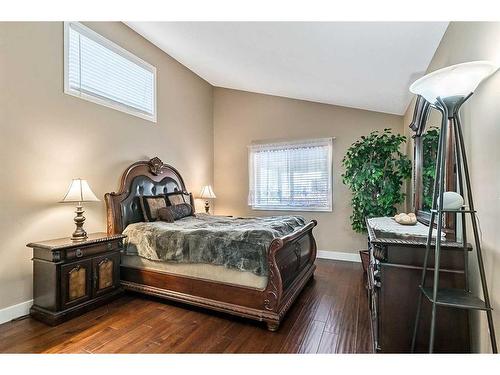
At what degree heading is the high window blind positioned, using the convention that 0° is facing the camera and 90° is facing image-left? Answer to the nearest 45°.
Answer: approximately 315°

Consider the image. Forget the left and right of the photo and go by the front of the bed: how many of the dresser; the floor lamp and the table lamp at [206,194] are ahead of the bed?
2

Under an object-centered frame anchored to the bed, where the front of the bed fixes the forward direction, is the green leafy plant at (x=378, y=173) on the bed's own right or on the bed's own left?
on the bed's own left

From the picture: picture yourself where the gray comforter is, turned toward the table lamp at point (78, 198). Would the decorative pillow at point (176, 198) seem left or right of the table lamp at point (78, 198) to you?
right

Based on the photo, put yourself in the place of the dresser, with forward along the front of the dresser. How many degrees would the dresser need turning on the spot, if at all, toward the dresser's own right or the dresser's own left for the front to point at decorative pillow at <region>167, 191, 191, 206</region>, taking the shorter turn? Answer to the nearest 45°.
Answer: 0° — it already faces it

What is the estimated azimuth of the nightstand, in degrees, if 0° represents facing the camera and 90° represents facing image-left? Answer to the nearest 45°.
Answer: approximately 315°

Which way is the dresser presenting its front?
to the viewer's left
